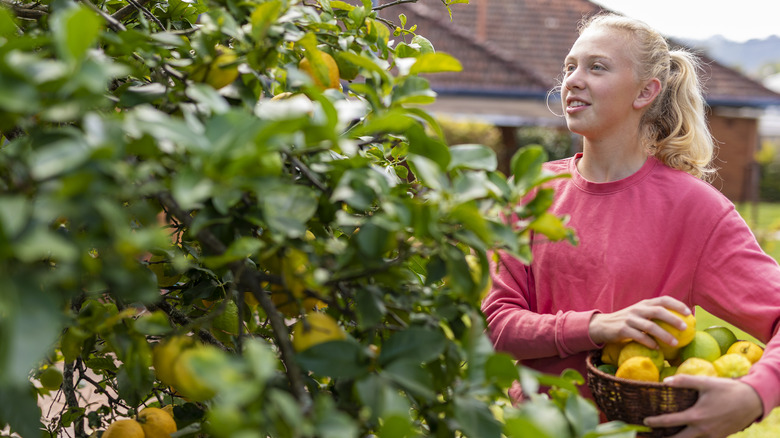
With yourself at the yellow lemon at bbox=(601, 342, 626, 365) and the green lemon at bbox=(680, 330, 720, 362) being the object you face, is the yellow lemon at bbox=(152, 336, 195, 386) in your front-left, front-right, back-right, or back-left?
back-right

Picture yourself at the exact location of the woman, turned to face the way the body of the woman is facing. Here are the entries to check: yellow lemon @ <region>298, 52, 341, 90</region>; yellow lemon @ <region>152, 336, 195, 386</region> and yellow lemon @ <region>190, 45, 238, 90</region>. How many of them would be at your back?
0

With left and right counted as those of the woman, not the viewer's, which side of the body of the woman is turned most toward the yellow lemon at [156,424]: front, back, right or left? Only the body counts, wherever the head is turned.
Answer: front

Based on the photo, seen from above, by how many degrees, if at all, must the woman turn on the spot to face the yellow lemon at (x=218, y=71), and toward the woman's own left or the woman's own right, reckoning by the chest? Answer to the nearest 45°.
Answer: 0° — they already face it

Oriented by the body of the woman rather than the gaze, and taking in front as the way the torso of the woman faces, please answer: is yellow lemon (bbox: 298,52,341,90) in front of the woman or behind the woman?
in front

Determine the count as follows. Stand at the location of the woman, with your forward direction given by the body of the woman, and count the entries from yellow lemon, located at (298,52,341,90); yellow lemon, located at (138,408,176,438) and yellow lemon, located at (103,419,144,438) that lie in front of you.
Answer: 3

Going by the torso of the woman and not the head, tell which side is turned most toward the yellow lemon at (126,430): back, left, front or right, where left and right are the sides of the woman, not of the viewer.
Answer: front

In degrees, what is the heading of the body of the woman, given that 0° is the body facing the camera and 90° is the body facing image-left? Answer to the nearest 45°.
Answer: approximately 45°
